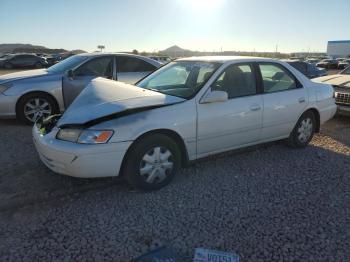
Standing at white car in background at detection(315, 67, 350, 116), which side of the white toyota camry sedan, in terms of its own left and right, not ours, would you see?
back

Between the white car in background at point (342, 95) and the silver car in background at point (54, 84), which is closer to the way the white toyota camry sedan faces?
the silver car in background

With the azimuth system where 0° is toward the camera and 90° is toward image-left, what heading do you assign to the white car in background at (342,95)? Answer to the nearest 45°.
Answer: approximately 45°

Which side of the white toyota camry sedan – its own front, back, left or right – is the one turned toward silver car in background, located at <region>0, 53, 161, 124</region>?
right

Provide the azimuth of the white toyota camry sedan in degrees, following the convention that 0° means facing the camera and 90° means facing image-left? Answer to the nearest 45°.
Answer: approximately 45°

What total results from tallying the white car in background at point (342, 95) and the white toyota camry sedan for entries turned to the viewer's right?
0

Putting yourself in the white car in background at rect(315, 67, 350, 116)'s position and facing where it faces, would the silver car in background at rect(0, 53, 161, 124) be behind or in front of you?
in front

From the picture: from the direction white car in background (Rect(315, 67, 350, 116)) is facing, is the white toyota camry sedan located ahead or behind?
ahead

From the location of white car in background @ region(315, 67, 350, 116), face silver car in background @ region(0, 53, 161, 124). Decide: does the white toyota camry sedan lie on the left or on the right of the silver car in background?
left
